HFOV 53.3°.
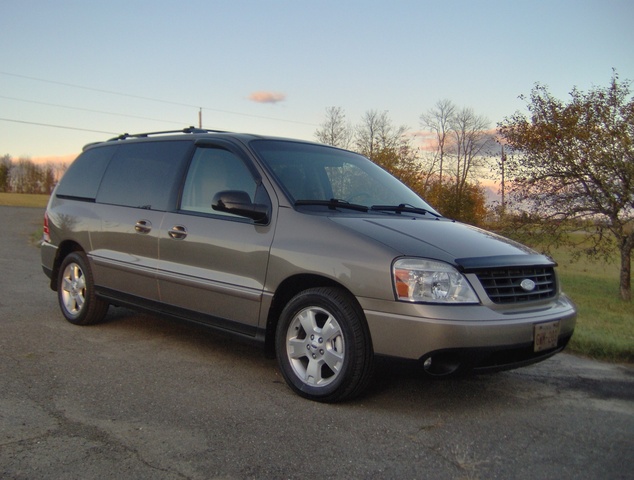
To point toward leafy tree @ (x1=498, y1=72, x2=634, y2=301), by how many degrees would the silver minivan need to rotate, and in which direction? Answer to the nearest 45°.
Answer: approximately 90° to its left

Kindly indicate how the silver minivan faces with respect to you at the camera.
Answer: facing the viewer and to the right of the viewer
